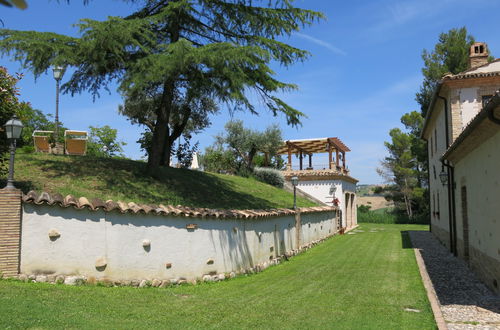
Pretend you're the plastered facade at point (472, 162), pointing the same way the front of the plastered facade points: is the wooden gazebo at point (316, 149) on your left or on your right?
on your right

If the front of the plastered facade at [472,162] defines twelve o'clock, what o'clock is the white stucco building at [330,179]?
The white stucco building is roughly at 2 o'clock from the plastered facade.

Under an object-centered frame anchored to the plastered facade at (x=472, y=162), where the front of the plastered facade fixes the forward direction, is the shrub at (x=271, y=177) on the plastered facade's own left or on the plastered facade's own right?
on the plastered facade's own right

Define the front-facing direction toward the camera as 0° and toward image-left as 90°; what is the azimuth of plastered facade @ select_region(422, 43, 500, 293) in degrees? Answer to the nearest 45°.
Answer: approximately 90°

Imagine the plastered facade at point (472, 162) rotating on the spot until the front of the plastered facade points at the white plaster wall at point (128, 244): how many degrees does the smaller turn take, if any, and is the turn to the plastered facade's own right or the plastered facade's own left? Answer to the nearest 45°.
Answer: approximately 45° to the plastered facade's own left

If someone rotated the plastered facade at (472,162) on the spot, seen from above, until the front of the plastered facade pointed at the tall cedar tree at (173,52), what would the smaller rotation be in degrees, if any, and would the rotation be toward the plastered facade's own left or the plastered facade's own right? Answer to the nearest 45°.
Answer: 0° — it already faces it
